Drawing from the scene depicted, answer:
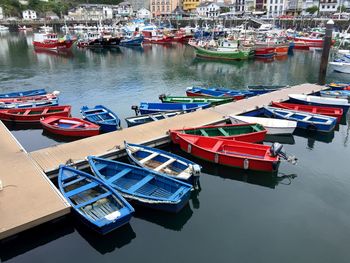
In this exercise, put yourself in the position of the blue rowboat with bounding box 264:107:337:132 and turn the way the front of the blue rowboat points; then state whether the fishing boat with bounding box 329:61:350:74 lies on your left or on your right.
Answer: on your right

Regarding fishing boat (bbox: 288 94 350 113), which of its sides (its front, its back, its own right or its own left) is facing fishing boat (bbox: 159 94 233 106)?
front

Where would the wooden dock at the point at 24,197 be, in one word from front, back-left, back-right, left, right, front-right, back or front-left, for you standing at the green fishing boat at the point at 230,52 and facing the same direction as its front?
left

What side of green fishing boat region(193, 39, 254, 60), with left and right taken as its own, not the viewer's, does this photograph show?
left

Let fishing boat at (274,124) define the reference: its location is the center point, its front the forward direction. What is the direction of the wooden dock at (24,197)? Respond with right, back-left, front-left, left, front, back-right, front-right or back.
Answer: front-left

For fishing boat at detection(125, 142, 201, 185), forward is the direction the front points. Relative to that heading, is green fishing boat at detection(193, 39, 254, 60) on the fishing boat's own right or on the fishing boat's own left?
on the fishing boat's own right

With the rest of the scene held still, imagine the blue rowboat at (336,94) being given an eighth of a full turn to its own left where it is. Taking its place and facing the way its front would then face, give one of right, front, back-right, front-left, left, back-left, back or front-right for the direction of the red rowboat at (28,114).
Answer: front

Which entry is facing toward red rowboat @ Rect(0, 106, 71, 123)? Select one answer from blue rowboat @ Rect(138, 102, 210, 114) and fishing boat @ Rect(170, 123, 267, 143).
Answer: the fishing boat

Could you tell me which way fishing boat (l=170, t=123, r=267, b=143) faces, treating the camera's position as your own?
facing to the left of the viewer

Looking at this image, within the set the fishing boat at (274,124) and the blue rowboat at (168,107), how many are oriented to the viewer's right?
1

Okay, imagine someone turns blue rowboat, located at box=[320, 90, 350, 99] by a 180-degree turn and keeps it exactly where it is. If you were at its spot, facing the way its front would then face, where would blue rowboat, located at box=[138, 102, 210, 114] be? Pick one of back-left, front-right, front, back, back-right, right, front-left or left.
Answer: back-right
